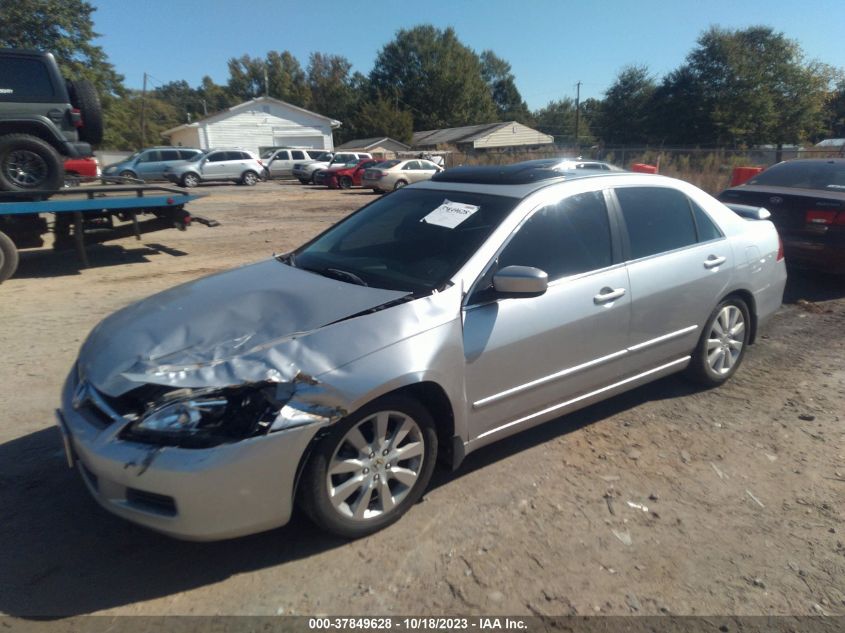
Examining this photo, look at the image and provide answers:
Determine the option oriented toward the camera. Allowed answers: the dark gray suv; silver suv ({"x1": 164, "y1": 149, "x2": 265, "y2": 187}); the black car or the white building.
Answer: the white building

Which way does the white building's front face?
toward the camera

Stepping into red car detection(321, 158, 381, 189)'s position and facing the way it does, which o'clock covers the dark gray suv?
The dark gray suv is roughly at 11 o'clock from the red car.

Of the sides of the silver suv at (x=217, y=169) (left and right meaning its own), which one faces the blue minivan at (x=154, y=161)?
front

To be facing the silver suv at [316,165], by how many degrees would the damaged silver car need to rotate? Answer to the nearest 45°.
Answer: approximately 135° to its right

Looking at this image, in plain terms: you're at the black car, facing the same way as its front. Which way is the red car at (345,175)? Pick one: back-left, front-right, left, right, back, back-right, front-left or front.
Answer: left

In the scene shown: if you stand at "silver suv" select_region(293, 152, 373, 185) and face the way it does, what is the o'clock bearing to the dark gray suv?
The dark gray suv is roughly at 11 o'clock from the silver suv.

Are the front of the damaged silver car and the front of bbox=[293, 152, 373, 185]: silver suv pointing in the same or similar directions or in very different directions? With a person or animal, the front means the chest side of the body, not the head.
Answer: same or similar directions

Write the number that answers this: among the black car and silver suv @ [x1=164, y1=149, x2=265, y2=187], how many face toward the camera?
0

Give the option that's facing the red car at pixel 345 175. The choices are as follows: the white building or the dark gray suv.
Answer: the white building

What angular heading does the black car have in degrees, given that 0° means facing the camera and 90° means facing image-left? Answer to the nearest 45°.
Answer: approximately 225°

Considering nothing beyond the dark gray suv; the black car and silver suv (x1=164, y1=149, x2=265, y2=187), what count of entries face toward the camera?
0

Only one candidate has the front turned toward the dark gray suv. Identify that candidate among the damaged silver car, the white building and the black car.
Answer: the white building

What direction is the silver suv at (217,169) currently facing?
to the viewer's left
